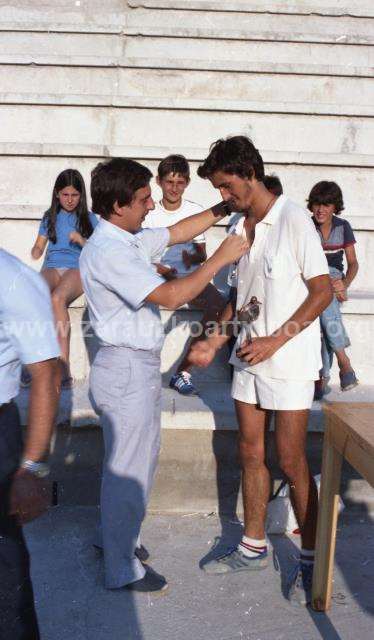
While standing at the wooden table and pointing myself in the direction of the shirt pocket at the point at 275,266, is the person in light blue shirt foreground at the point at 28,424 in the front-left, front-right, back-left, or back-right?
front-left

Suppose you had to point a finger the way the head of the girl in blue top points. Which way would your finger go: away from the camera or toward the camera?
toward the camera

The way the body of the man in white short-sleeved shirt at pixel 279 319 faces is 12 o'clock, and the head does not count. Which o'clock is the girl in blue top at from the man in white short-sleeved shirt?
The girl in blue top is roughly at 3 o'clock from the man in white short-sleeved shirt.

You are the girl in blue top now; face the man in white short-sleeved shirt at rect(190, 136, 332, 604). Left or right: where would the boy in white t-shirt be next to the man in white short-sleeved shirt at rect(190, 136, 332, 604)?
left

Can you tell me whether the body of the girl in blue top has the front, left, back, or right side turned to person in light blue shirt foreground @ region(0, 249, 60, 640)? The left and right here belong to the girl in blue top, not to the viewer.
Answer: front

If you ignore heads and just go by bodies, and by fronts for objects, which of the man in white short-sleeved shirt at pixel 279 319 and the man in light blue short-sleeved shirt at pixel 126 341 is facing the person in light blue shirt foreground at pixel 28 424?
the man in white short-sleeved shirt at pixel 279 319

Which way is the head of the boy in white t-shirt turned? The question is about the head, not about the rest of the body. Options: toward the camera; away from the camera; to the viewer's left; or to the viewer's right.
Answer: toward the camera

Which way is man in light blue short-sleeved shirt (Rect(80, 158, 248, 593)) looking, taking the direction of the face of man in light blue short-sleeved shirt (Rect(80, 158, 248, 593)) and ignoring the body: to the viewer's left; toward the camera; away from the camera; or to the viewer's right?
to the viewer's right

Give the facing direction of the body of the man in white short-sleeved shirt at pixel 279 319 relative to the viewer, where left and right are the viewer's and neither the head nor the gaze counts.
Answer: facing the viewer and to the left of the viewer

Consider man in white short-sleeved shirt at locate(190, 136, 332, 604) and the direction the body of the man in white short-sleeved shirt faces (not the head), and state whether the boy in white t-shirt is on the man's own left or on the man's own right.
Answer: on the man's own right

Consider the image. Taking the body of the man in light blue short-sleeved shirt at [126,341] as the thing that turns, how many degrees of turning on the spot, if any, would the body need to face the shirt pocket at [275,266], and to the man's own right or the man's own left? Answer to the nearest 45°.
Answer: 0° — they already face it

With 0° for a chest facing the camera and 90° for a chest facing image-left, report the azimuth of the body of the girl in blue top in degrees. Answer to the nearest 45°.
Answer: approximately 0°

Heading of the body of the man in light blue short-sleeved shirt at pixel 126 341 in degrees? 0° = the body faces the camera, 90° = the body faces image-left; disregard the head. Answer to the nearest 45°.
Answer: approximately 270°

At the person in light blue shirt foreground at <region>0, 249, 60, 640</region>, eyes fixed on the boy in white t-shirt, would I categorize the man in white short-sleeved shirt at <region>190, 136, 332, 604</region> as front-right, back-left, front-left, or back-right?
front-right

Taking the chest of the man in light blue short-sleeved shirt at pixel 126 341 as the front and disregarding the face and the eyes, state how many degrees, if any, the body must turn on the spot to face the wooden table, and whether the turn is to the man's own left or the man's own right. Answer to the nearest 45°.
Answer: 0° — they already face it

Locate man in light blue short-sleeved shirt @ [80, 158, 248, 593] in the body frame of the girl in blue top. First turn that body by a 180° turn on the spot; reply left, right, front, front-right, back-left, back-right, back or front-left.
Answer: back

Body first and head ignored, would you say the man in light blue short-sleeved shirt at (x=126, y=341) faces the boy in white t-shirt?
no
